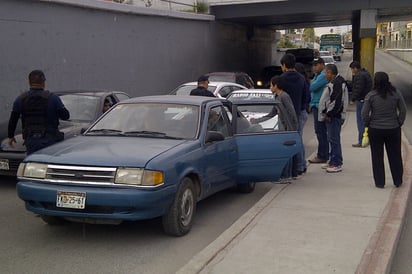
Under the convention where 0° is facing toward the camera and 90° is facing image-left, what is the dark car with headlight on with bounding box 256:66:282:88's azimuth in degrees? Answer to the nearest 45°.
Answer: approximately 45°

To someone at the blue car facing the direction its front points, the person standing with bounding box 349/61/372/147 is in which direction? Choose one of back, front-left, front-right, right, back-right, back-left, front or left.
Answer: back

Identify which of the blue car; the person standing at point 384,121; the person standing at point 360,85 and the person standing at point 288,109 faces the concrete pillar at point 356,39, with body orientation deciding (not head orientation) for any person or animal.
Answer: the person standing at point 384,121

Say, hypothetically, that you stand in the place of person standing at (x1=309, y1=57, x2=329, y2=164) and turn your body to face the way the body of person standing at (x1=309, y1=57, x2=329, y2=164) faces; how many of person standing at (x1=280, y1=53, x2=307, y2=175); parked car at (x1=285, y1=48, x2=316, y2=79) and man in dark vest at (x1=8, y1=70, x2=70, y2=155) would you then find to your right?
1

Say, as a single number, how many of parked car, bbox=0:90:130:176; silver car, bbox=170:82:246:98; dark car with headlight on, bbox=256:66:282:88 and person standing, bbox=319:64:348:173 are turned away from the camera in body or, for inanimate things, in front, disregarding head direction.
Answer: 0

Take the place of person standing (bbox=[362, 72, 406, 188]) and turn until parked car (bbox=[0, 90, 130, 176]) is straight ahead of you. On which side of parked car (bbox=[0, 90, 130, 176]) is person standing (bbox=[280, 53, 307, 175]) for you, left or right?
right

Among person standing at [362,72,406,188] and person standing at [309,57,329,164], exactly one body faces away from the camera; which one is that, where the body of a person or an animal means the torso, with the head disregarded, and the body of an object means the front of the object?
person standing at [362,72,406,188]

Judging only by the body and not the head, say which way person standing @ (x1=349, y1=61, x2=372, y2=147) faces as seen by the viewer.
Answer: to the viewer's left

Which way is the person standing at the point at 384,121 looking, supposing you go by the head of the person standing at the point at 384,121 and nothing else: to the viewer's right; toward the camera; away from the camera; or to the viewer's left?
away from the camera

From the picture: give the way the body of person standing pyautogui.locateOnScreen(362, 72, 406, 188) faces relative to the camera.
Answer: away from the camera

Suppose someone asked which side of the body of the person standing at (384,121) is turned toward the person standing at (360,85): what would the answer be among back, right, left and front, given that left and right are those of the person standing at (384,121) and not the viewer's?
front

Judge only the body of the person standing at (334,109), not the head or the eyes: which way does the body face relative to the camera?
to the viewer's left

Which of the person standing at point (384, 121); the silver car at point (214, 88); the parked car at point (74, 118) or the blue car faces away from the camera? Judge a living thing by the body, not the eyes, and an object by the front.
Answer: the person standing

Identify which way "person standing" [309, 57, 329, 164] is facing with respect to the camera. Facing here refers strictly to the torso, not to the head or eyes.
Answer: to the viewer's left

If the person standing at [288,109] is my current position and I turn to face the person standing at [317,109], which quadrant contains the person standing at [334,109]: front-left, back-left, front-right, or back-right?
front-right

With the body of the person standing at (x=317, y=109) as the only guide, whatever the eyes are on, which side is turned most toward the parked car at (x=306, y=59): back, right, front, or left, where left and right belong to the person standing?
right

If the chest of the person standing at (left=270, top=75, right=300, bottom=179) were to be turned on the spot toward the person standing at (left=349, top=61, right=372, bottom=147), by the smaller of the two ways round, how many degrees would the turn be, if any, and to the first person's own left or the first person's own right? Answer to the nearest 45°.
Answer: approximately 135° to the first person's own right

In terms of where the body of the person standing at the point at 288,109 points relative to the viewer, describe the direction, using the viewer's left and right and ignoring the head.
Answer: facing to the left of the viewer

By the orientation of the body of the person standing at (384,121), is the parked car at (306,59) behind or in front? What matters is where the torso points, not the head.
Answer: in front
